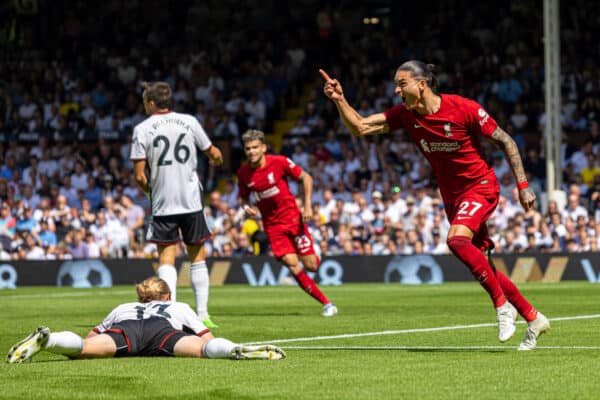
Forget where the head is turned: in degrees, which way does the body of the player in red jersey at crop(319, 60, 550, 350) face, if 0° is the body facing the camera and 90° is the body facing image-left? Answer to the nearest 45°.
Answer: approximately 45°

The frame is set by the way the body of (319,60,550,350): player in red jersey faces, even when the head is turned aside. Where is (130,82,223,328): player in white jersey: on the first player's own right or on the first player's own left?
on the first player's own right

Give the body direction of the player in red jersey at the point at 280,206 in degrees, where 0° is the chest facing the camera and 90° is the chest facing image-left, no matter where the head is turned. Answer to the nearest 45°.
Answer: approximately 45°

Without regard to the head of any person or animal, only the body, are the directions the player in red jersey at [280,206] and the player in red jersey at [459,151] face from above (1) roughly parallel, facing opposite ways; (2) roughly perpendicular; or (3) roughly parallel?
roughly parallel

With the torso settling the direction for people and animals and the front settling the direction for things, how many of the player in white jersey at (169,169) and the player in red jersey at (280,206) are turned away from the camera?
1

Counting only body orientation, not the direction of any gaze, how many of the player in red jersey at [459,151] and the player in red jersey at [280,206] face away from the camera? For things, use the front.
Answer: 0

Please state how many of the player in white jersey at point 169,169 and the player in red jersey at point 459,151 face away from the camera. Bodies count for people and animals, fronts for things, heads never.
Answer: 1

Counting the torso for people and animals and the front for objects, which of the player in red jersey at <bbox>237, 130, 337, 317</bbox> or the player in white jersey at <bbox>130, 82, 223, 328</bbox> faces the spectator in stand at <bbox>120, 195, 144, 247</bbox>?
the player in white jersey

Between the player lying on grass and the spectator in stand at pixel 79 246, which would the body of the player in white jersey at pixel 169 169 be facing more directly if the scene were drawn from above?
the spectator in stand

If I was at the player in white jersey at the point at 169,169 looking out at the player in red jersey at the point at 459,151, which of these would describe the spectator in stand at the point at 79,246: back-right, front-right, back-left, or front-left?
back-left

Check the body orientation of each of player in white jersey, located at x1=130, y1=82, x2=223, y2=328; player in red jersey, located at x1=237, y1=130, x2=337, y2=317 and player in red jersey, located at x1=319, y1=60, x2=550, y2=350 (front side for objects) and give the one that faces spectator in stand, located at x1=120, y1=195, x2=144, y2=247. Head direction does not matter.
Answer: the player in white jersey

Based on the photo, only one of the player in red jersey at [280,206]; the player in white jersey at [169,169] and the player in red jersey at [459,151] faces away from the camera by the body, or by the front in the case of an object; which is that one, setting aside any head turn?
the player in white jersey

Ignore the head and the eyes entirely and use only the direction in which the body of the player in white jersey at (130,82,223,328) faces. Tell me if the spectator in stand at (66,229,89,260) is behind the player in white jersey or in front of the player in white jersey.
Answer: in front

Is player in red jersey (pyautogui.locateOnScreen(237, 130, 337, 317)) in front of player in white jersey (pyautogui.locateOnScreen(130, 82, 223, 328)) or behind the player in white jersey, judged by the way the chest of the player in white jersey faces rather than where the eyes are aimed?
in front

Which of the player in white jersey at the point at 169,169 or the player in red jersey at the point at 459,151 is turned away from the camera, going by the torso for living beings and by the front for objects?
the player in white jersey

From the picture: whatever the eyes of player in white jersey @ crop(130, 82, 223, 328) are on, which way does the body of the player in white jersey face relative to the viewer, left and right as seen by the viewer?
facing away from the viewer

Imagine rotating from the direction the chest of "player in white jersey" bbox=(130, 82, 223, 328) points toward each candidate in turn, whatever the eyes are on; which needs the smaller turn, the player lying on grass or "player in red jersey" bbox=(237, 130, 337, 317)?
the player in red jersey

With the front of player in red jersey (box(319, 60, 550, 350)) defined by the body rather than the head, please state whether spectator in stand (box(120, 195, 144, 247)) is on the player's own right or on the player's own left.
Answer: on the player's own right
